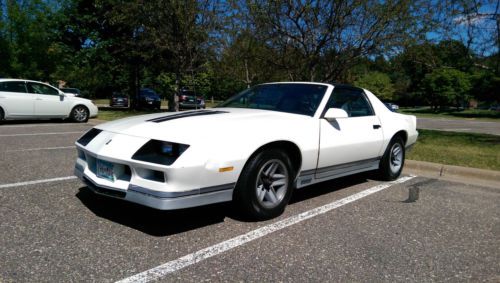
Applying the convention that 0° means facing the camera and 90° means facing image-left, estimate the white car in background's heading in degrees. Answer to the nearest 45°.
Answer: approximately 270°

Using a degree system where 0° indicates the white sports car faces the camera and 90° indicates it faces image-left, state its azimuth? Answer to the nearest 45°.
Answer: approximately 45°

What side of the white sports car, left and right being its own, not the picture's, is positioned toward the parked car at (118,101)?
right

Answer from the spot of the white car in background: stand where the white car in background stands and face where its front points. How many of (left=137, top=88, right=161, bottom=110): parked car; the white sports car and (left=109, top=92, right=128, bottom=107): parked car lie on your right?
1

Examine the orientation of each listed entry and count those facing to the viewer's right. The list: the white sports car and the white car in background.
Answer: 1

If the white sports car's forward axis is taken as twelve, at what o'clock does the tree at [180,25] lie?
The tree is roughly at 4 o'clock from the white sports car.

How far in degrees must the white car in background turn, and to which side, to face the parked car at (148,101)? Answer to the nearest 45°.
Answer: approximately 45° to its left

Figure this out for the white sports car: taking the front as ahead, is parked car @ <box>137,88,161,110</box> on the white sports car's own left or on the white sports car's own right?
on the white sports car's own right

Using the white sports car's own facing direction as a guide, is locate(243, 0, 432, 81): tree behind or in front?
behind

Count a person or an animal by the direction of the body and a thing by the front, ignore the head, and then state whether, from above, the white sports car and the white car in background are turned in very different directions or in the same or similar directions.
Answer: very different directions
